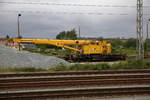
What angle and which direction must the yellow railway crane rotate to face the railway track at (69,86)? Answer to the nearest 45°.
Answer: approximately 90° to its left

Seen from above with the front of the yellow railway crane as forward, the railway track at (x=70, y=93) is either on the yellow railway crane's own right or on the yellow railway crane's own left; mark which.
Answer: on the yellow railway crane's own left

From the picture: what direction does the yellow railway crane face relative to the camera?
to the viewer's left

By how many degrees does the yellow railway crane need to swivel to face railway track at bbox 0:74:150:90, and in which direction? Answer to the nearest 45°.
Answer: approximately 90° to its left
